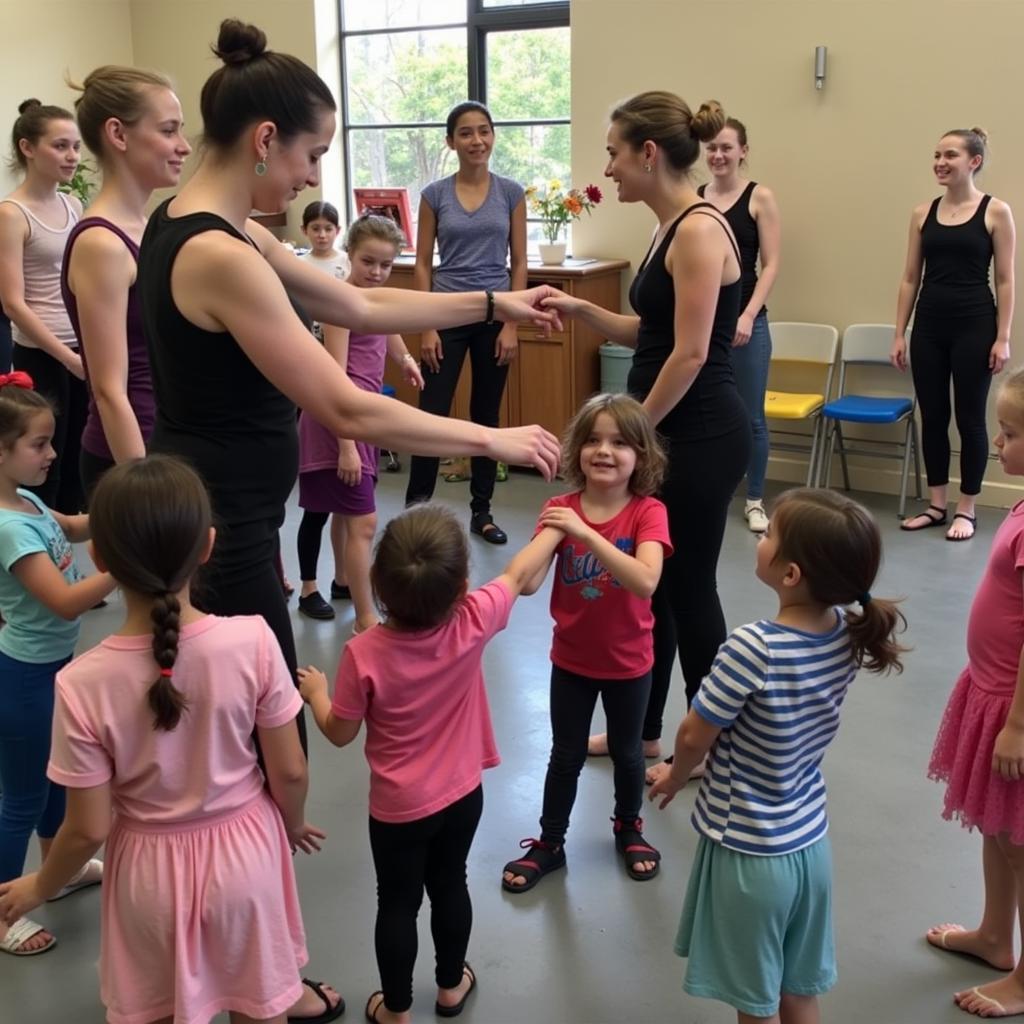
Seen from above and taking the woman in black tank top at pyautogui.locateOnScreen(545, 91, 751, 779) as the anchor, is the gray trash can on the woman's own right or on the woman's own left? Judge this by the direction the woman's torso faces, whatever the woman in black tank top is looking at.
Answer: on the woman's own right

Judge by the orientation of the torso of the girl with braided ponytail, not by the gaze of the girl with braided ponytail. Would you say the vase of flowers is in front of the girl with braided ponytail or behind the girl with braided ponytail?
in front

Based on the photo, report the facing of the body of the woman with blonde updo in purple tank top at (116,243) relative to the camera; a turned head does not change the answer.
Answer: to the viewer's right

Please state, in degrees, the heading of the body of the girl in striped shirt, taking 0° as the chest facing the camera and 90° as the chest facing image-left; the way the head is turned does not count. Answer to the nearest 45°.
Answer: approximately 135°

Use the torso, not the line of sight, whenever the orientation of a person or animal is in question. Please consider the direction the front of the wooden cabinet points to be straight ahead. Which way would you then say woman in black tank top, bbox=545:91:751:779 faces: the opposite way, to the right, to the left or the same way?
to the right

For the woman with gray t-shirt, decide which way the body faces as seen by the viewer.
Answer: toward the camera

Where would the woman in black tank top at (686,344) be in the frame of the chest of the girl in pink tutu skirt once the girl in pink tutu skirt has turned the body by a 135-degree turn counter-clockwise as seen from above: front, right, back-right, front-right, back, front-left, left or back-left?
back

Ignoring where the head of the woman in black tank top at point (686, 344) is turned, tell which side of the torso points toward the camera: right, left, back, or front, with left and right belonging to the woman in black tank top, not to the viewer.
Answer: left

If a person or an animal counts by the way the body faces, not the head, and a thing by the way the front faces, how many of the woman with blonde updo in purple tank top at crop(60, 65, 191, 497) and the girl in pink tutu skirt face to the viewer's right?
1

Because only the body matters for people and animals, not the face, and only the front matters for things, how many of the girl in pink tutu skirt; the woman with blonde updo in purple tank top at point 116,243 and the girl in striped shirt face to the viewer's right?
1

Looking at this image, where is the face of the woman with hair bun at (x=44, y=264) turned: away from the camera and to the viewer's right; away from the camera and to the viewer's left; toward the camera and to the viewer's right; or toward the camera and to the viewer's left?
toward the camera and to the viewer's right

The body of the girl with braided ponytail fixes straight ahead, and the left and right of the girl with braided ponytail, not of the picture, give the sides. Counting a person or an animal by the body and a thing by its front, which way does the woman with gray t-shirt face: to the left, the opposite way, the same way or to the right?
the opposite way

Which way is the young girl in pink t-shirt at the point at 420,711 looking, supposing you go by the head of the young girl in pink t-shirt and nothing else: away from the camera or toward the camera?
away from the camera

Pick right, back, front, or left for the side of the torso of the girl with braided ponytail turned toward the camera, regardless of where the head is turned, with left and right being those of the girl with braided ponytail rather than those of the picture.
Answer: back
